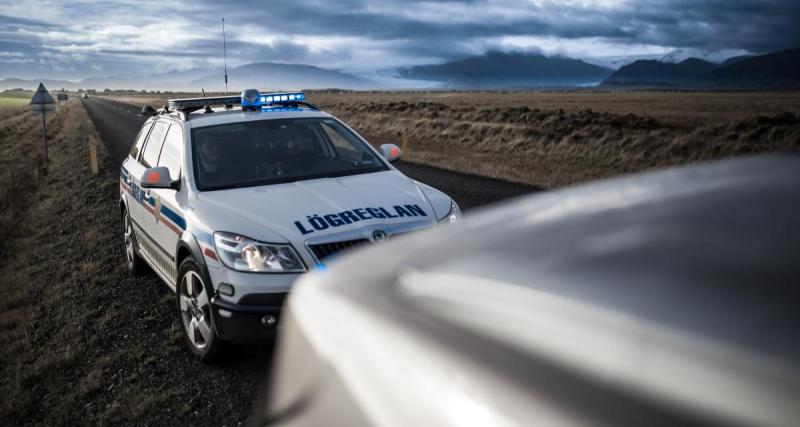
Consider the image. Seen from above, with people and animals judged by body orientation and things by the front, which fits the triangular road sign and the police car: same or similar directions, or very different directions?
very different directions

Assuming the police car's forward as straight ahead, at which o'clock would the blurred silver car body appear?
The blurred silver car body is roughly at 1 o'clock from the police car.

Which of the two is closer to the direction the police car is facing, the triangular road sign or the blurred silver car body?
the blurred silver car body

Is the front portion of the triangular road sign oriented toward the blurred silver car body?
no

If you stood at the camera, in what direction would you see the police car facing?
facing the viewer and to the right of the viewer

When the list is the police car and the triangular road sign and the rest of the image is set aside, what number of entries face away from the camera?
1

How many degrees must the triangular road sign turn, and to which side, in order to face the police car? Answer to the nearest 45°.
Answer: approximately 180°

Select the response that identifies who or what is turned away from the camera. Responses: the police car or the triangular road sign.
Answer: the triangular road sign

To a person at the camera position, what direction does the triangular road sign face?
facing away from the viewer

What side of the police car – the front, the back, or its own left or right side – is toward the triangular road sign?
back
